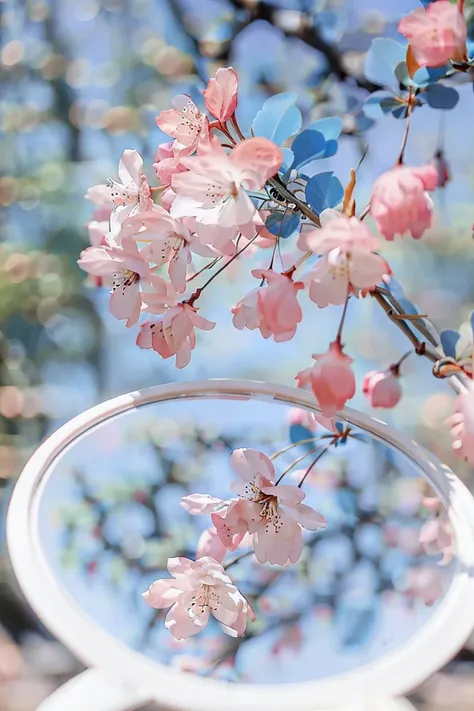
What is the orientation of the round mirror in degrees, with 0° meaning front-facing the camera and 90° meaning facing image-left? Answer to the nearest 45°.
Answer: approximately 0°
